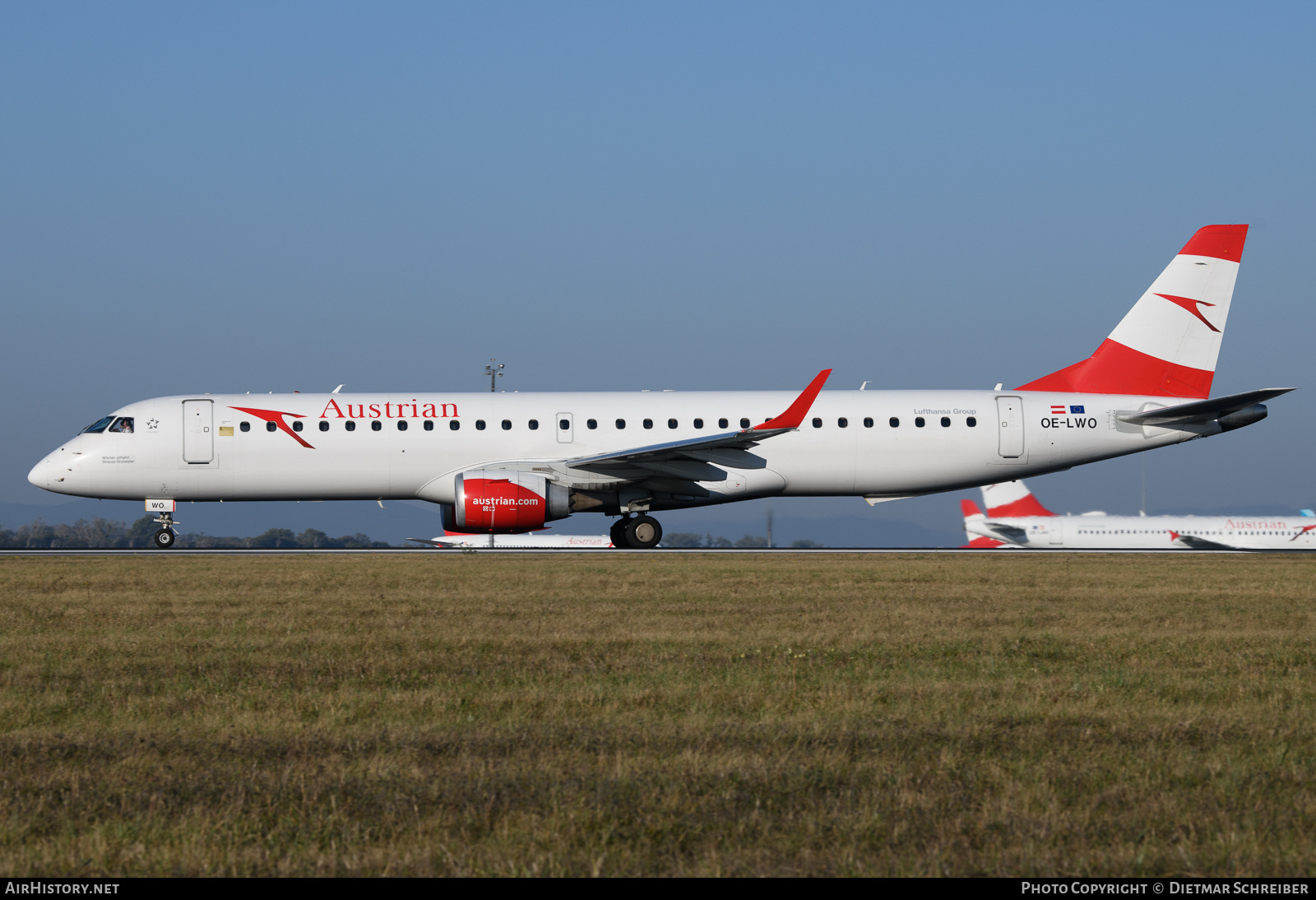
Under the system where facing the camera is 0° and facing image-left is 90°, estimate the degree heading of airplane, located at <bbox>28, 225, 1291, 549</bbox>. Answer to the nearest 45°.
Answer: approximately 90°
